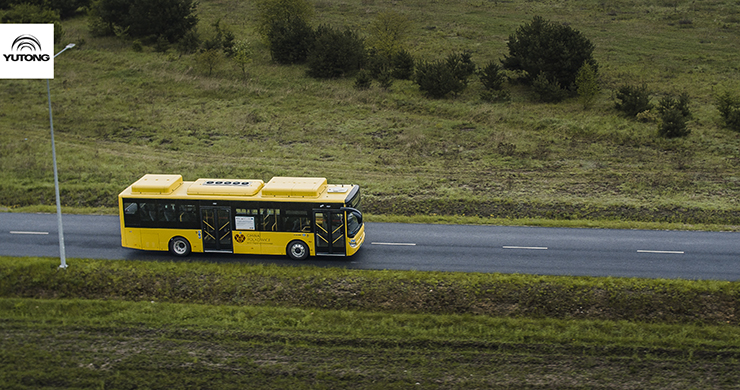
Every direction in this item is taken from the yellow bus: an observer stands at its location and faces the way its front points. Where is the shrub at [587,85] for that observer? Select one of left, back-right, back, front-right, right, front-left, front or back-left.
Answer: front-left

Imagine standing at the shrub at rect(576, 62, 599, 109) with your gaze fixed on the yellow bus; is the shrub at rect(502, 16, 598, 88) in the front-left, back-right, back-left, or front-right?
back-right

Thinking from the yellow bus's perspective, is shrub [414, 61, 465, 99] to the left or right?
on its left

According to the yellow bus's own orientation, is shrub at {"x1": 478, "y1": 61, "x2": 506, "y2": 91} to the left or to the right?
on its left

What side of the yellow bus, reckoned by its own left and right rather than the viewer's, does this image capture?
right

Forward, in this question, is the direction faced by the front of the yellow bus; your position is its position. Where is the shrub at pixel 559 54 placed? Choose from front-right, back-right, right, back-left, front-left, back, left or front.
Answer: front-left

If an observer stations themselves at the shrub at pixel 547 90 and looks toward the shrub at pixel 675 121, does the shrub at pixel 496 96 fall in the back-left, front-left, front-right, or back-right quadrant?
back-right

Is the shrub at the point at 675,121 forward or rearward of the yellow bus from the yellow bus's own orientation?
forward

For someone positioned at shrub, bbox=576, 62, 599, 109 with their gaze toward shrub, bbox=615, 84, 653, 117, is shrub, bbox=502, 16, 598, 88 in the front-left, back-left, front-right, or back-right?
back-left

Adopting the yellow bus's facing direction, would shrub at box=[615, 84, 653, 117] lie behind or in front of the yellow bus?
in front
